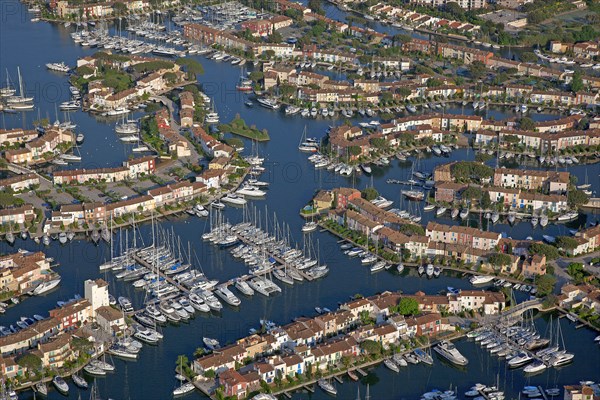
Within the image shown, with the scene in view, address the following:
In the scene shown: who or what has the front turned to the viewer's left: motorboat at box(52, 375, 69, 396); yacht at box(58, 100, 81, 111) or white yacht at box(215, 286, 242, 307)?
the yacht

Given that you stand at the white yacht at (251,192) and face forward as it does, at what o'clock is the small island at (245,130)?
The small island is roughly at 9 o'clock from the white yacht.

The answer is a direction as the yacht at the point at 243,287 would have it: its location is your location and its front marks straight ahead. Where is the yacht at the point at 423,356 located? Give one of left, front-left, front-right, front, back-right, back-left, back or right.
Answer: front

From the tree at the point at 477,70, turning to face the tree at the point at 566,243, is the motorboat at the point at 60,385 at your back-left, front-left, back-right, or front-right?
front-right

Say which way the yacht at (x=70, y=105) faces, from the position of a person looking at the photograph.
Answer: facing to the left of the viewer

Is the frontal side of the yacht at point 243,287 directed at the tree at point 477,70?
no

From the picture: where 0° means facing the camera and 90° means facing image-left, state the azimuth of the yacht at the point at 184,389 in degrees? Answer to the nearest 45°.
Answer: approximately 45°

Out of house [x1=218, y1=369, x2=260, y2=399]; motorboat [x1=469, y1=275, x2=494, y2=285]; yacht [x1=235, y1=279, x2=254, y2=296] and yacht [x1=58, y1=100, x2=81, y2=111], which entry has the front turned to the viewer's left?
yacht [x1=58, y1=100, x2=81, y2=111]

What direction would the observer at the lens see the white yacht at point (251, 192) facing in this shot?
facing to the right of the viewer

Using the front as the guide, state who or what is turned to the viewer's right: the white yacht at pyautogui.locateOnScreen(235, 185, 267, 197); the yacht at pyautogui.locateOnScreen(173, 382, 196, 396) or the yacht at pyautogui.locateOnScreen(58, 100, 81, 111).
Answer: the white yacht

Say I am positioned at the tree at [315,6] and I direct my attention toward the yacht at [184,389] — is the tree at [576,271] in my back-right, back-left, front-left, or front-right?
front-left

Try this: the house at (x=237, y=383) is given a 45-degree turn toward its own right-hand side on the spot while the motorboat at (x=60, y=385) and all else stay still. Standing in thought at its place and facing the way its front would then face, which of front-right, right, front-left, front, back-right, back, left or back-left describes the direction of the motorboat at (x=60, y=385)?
right

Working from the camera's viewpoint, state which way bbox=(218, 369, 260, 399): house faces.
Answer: facing the viewer and to the right of the viewer
